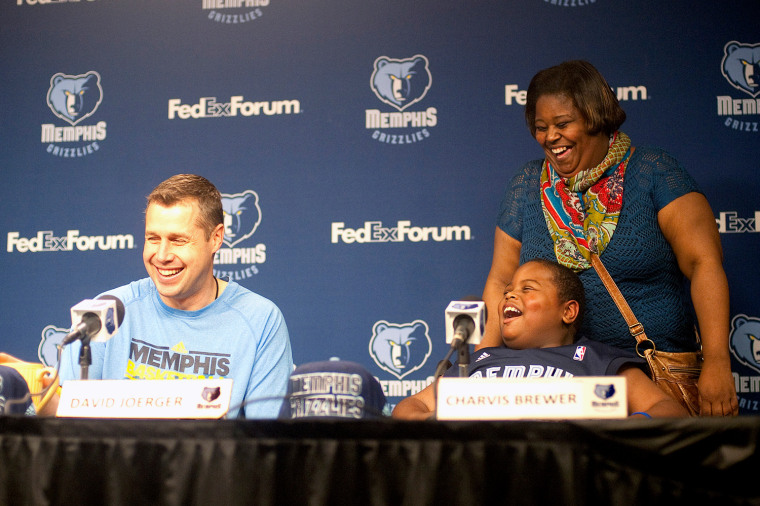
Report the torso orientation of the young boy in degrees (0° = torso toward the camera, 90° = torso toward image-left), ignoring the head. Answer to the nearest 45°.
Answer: approximately 45°

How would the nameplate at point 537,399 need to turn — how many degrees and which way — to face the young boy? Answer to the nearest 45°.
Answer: approximately 180°

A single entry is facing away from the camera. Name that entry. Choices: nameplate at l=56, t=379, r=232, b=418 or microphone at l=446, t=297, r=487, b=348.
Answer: the microphone

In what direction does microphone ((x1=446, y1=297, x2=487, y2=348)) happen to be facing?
away from the camera

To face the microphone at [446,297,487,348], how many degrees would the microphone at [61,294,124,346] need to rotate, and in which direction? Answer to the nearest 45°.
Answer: approximately 90° to its right

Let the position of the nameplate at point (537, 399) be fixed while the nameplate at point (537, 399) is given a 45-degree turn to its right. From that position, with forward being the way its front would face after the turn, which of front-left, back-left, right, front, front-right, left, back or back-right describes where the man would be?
right

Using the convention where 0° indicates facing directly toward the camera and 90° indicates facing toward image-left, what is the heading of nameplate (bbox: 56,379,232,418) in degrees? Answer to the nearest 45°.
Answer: approximately 0°
